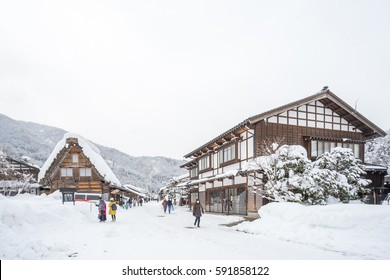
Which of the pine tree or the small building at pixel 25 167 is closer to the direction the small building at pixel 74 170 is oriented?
the pine tree

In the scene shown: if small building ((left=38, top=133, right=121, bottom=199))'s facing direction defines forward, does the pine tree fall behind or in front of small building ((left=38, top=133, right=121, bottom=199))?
in front

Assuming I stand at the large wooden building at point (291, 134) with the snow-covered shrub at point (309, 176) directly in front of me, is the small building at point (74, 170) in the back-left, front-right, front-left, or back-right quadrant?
back-right

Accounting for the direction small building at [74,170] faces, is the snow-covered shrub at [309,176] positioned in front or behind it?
in front

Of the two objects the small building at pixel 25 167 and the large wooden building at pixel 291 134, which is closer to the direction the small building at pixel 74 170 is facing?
the large wooden building

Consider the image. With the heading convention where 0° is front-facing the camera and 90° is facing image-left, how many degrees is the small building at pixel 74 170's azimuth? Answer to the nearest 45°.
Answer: approximately 0°

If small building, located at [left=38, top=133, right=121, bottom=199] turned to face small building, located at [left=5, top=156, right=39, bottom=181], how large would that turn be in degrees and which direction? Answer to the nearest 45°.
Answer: approximately 135° to its right
